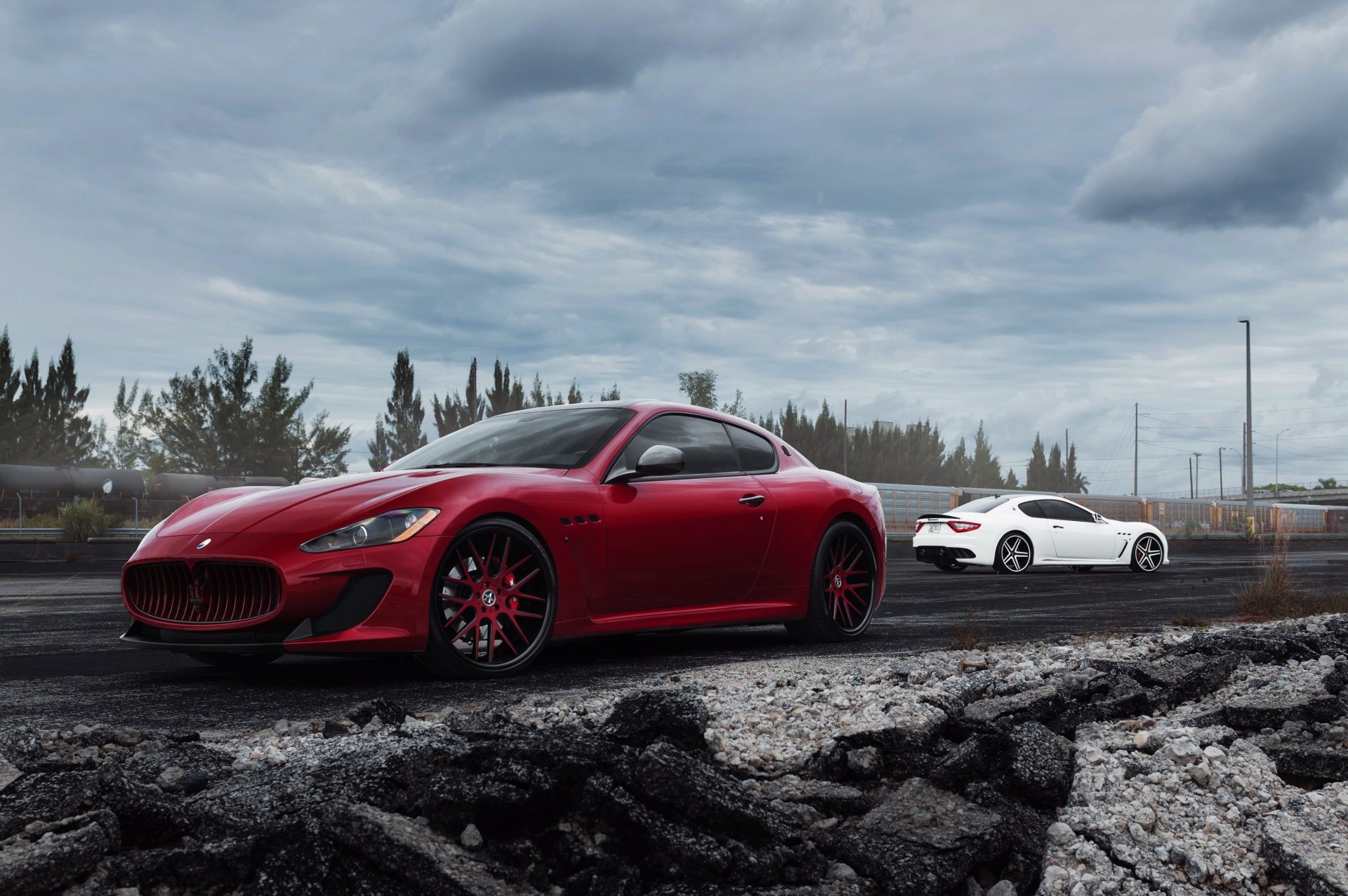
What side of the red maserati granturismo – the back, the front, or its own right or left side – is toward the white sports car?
back

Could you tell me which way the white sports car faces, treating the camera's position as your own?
facing away from the viewer and to the right of the viewer

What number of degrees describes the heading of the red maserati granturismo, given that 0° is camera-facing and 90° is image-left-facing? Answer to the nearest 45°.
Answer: approximately 45°

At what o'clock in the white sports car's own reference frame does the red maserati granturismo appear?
The red maserati granturismo is roughly at 5 o'clock from the white sports car.

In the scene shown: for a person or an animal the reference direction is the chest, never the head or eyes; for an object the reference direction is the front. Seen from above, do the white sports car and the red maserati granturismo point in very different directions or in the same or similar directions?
very different directions
